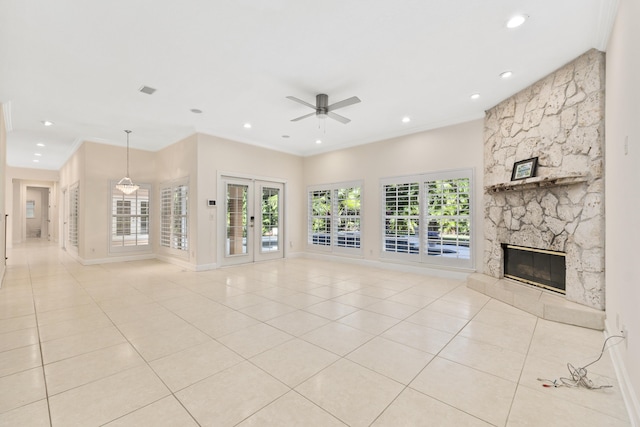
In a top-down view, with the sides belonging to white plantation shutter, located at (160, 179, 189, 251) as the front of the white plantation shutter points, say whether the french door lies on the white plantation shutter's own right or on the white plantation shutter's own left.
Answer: on the white plantation shutter's own left

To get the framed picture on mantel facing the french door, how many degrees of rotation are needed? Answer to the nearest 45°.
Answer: approximately 45° to its right

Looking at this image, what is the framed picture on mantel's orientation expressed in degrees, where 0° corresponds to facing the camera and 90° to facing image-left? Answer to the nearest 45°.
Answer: approximately 45°

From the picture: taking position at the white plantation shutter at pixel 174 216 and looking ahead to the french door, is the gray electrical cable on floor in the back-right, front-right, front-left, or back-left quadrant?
front-right

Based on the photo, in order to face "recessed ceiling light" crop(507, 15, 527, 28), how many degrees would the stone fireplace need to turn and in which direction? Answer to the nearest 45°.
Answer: approximately 45° to its left

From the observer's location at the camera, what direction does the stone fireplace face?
facing the viewer and to the left of the viewer

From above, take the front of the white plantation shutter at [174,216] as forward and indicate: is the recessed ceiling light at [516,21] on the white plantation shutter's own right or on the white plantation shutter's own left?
on the white plantation shutter's own left

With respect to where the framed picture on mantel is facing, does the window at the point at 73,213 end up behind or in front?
in front

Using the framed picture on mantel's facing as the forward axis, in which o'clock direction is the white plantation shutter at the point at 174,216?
The white plantation shutter is roughly at 1 o'clock from the framed picture on mantel.

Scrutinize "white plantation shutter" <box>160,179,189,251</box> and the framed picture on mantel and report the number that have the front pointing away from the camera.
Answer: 0

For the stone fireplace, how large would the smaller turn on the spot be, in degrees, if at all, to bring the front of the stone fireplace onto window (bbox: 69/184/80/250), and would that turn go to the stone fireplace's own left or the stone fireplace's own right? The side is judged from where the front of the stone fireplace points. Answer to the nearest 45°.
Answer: approximately 45° to the stone fireplace's own right
